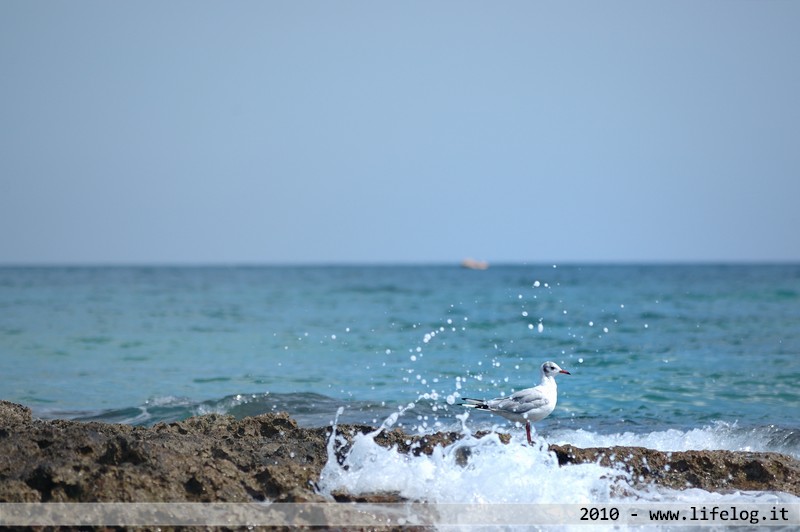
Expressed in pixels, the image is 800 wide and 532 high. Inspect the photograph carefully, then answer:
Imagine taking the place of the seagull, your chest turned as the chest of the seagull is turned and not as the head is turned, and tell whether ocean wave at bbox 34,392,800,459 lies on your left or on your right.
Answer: on your left

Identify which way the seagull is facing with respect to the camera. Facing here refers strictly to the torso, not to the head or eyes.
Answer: to the viewer's right
